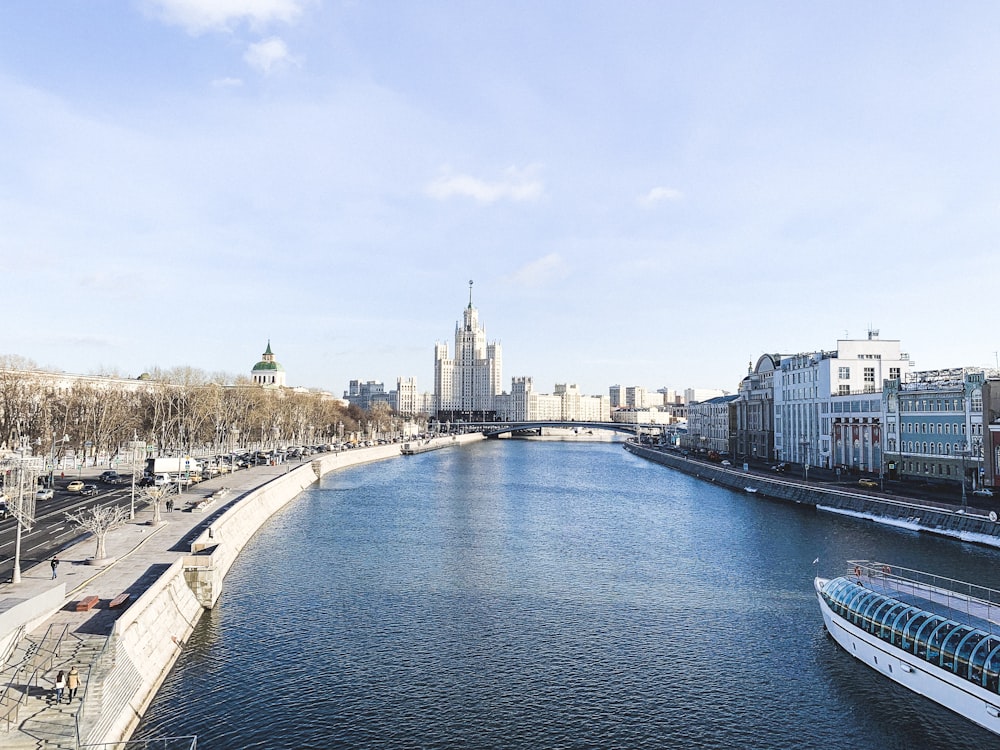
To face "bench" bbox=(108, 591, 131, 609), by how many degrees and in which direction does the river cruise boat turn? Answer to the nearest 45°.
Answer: approximately 90° to its left

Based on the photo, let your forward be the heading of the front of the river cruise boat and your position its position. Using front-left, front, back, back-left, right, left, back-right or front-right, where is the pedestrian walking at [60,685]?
left

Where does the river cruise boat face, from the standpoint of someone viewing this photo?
facing away from the viewer and to the left of the viewer

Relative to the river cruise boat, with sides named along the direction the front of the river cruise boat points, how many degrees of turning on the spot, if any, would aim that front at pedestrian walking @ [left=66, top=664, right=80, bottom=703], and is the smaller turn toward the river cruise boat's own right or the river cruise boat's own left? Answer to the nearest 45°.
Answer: approximately 90° to the river cruise boat's own left

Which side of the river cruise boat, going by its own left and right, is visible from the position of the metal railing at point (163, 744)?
left

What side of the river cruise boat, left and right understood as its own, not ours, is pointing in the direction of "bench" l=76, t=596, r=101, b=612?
left

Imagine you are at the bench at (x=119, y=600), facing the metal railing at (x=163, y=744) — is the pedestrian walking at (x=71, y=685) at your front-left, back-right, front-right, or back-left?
front-right
